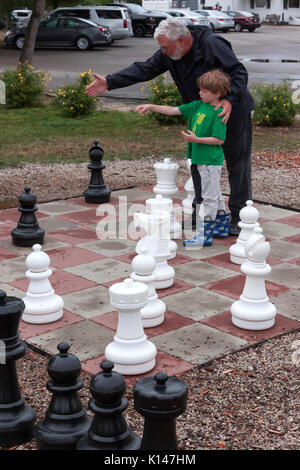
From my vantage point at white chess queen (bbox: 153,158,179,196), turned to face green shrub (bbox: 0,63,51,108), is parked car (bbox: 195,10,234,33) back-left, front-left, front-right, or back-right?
front-right

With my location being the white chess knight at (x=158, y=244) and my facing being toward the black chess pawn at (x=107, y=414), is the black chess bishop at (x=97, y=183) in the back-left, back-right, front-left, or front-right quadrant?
back-right

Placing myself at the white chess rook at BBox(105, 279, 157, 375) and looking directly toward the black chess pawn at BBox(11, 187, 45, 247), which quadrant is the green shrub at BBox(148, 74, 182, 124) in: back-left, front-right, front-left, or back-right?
front-right

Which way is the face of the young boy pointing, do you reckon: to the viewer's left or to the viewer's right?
to the viewer's left

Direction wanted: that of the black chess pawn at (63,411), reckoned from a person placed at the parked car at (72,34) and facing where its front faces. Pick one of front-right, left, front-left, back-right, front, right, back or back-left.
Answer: left

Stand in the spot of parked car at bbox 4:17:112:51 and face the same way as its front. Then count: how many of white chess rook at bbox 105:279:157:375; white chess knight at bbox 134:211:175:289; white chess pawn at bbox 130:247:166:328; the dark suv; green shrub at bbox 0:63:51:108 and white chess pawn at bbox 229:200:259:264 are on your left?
5

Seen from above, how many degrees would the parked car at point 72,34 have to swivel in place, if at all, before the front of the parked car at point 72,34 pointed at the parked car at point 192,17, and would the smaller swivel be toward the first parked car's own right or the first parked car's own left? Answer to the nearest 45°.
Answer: approximately 135° to the first parked car's own right

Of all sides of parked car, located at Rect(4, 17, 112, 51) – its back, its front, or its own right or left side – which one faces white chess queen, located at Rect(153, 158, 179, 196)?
left

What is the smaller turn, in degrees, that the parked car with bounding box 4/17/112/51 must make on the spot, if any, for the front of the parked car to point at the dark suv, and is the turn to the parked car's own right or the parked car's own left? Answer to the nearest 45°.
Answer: approximately 135° to the parked car's own right

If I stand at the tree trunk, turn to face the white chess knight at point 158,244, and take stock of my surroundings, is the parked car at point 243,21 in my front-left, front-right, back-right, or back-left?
back-left

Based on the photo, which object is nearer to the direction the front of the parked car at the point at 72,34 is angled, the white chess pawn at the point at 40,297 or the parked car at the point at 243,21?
the white chess pawn

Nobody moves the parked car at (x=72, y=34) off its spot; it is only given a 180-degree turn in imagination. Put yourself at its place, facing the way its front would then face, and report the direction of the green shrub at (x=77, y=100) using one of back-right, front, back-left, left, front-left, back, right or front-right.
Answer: right

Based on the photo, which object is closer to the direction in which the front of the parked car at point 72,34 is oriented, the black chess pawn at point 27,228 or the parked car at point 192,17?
the black chess pawn

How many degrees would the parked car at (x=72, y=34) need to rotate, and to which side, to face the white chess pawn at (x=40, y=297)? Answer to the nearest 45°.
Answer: approximately 90° to its left

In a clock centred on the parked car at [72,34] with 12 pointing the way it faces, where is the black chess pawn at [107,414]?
The black chess pawn is roughly at 9 o'clock from the parked car.

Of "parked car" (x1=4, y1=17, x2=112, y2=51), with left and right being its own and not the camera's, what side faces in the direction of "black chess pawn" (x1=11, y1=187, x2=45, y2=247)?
left

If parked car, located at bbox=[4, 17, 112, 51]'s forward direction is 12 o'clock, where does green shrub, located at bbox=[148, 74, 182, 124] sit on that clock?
The green shrub is roughly at 9 o'clock from the parked car.
